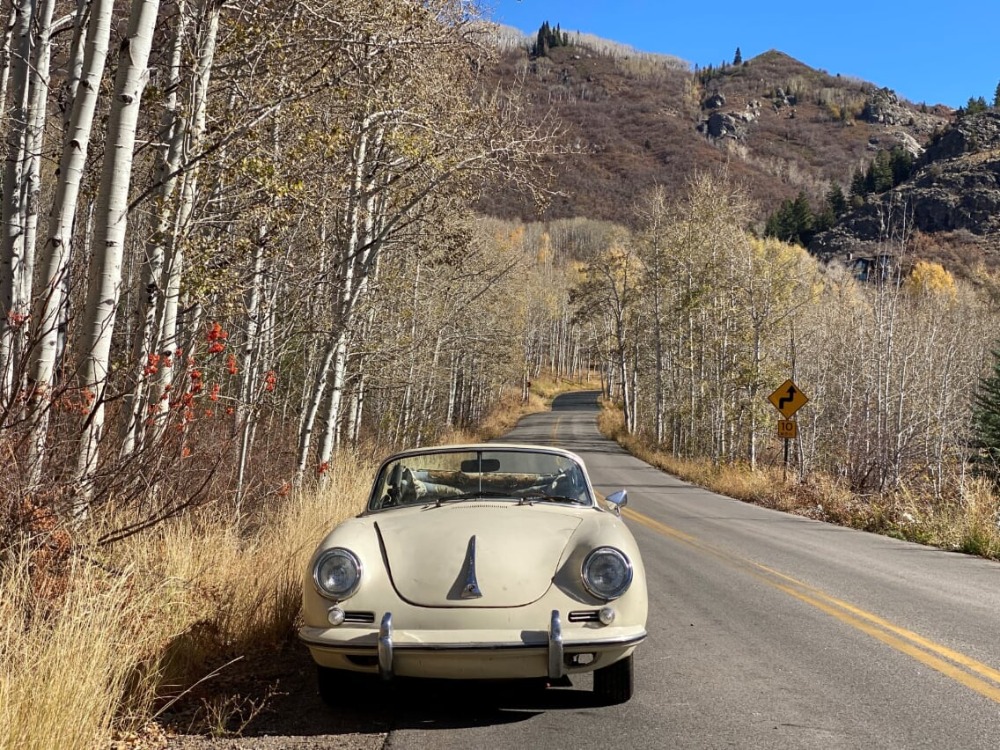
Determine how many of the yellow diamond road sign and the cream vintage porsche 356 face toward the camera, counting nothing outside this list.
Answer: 2

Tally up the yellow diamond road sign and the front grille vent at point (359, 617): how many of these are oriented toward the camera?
2

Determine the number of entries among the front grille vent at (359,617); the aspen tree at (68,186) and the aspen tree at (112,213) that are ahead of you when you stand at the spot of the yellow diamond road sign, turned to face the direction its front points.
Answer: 3

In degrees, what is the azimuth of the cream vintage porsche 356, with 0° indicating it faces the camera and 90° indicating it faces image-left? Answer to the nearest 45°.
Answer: approximately 0°

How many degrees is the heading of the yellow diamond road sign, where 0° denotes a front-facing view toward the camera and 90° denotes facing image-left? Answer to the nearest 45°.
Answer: approximately 0°

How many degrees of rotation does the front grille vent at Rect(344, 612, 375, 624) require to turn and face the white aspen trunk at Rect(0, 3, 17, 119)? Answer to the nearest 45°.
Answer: approximately 135° to its right

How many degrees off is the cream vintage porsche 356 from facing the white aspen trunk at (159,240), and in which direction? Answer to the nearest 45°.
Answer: approximately 135° to its right
